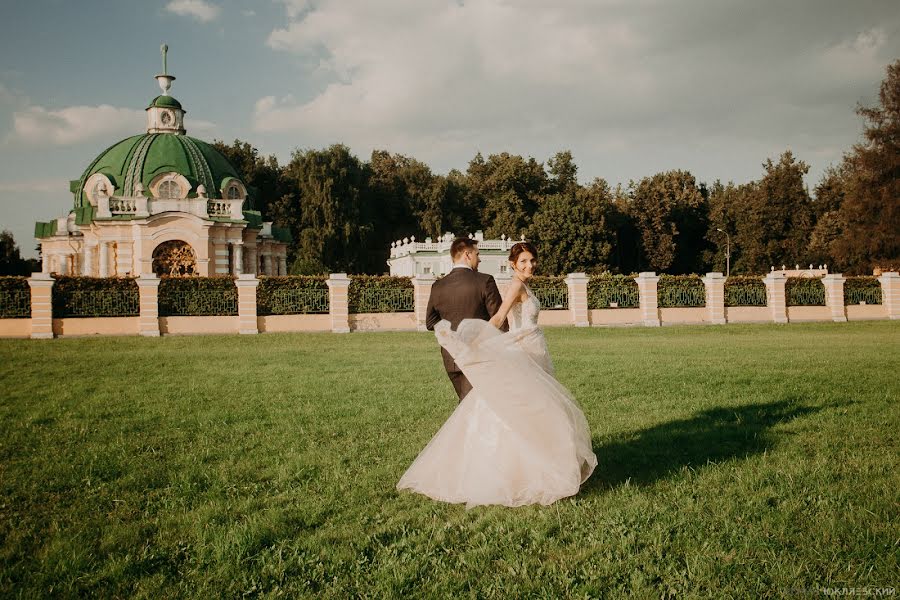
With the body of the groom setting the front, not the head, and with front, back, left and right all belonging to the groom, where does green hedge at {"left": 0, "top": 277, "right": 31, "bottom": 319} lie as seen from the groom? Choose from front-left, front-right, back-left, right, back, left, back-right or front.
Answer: front-left

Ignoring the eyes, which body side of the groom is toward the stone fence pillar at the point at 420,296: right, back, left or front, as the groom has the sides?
front

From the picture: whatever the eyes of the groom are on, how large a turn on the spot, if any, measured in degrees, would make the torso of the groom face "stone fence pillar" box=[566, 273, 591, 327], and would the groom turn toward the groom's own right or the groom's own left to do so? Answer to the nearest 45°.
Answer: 0° — they already face it

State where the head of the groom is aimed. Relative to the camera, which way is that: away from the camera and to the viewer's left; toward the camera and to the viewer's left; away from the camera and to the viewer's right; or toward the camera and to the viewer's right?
away from the camera and to the viewer's right

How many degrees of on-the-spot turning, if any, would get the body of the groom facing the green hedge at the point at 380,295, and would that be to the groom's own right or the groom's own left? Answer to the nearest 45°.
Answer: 0° — they already face it

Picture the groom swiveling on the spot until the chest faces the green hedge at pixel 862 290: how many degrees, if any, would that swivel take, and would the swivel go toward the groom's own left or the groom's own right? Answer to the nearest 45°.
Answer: approximately 45° to the groom's own right

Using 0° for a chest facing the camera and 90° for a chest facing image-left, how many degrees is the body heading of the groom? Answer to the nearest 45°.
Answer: approximately 180°

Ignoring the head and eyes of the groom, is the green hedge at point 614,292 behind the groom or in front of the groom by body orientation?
in front

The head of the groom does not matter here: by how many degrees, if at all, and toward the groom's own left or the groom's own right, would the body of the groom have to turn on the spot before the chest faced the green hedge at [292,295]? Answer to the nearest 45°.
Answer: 0° — they already face it

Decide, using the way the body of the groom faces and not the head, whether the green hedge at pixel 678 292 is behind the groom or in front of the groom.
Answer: in front

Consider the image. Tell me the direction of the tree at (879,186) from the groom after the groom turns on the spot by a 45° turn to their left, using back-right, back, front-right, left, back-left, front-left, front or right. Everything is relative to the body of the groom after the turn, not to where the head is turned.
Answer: right

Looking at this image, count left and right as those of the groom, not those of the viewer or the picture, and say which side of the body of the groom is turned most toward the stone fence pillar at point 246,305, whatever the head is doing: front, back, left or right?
front
